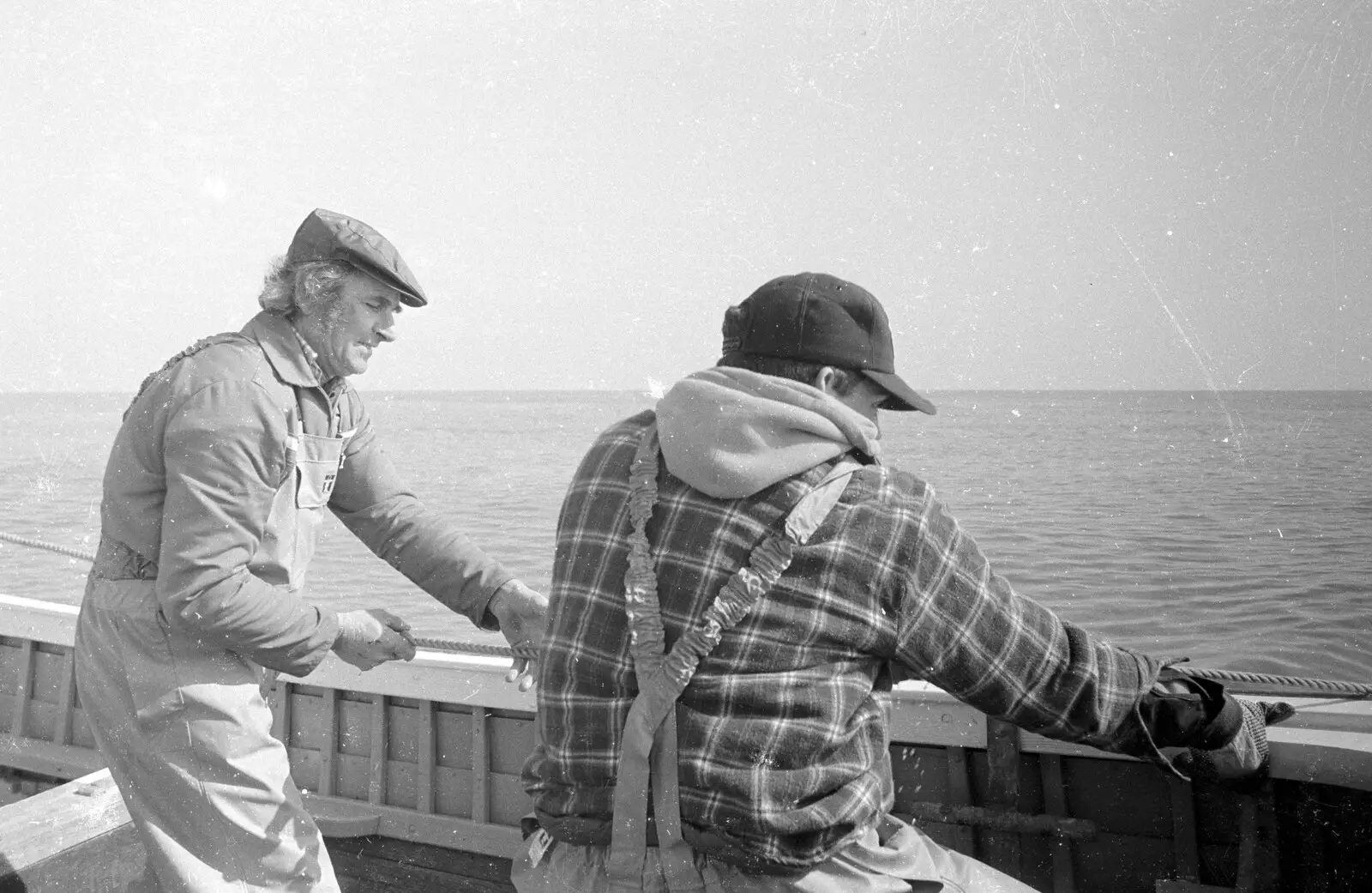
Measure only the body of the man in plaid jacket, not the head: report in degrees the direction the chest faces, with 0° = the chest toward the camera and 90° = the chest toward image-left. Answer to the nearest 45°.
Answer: approximately 225°

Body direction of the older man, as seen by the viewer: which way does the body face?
to the viewer's right

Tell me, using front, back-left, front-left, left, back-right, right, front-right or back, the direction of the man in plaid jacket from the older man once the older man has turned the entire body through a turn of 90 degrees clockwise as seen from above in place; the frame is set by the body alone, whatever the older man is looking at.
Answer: front-left

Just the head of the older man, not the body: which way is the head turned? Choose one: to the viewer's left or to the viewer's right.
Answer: to the viewer's right
